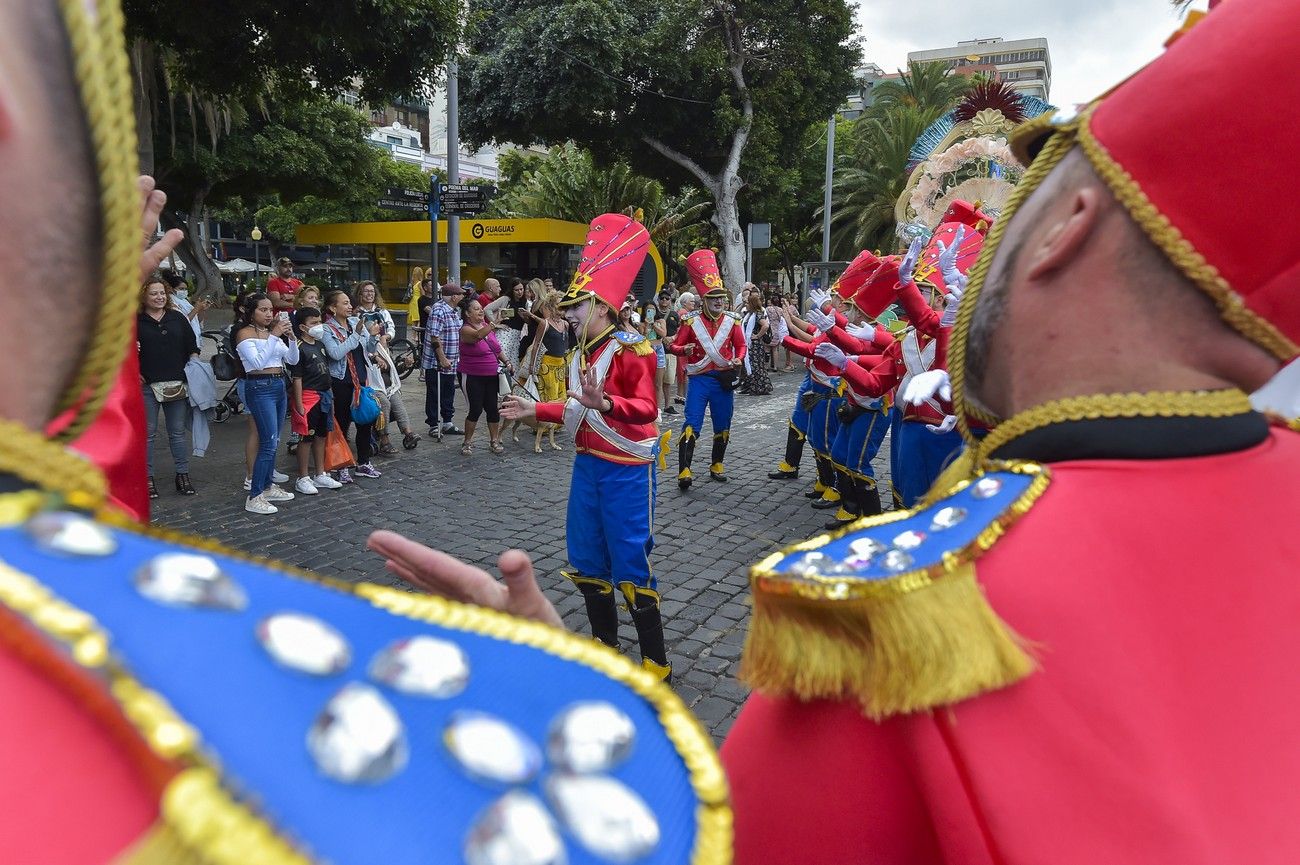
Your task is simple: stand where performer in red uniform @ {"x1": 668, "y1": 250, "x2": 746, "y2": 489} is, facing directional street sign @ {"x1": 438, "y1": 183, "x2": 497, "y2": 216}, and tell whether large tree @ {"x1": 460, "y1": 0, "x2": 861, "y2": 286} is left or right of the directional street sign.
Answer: right

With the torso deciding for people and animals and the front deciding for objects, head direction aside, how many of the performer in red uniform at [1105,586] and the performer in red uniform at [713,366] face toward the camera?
1

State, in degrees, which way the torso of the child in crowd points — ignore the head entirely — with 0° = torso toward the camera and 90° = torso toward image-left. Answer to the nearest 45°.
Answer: approximately 315°

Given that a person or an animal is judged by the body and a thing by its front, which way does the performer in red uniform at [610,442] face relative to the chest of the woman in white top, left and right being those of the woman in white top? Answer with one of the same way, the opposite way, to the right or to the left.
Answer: to the right

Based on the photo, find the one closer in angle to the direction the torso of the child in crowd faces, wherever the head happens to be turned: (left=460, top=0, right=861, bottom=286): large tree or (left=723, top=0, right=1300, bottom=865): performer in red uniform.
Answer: the performer in red uniform

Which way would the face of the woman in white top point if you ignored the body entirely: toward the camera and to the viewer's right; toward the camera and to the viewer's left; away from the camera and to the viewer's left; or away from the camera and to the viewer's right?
toward the camera and to the viewer's right

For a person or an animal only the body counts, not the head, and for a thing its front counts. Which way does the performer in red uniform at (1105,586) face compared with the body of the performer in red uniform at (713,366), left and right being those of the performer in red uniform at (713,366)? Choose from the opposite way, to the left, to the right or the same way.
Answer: the opposite way

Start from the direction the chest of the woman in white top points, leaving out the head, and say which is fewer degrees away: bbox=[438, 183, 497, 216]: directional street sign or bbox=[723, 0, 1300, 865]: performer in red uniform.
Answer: the performer in red uniform

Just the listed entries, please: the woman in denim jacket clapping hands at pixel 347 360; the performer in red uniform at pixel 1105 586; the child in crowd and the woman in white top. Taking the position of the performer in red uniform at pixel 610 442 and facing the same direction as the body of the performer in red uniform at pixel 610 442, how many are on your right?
3

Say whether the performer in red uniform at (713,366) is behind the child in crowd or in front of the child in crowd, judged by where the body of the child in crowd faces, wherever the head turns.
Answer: in front

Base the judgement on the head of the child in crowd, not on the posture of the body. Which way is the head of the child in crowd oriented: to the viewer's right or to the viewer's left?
to the viewer's right

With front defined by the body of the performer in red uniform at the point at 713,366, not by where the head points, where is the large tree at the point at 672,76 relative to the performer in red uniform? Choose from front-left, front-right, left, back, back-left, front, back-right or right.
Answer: back

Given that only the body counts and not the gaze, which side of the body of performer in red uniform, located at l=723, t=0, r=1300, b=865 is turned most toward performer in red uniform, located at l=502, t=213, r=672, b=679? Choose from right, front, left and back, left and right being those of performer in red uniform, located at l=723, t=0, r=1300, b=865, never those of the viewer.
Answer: front

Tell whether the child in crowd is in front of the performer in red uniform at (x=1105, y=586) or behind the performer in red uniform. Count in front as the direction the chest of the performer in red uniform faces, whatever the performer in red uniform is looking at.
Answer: in front

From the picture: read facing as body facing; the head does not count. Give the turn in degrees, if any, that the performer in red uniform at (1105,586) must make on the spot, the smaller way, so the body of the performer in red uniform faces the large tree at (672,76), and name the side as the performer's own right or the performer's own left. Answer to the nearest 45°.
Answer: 0° — they already face it
